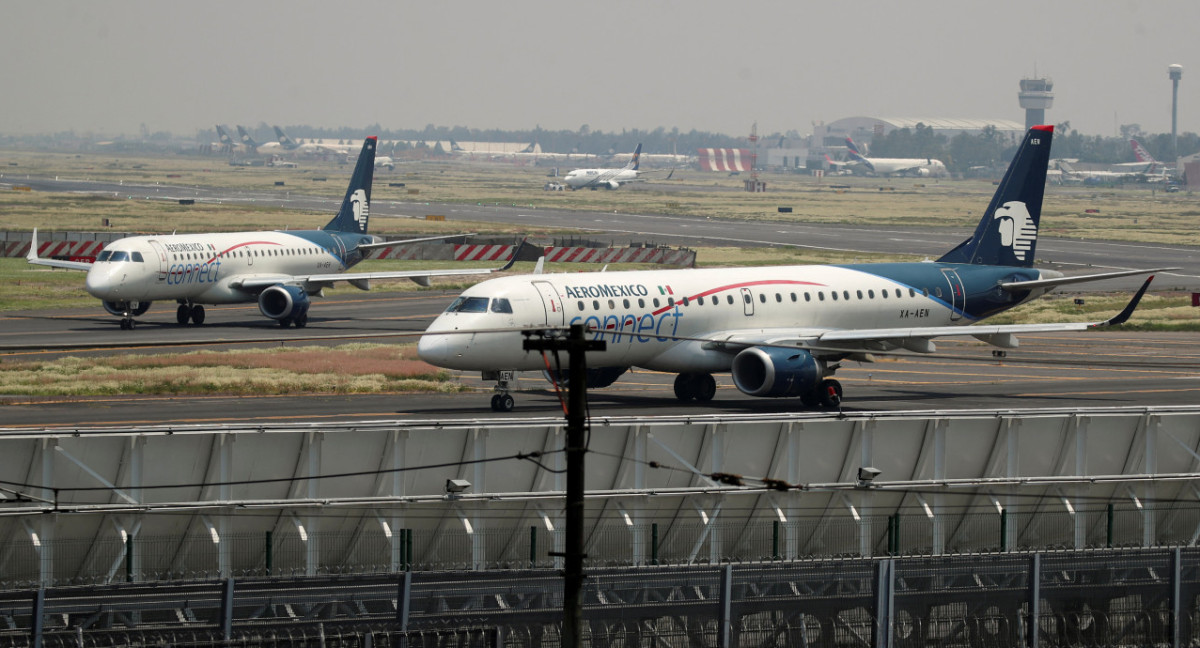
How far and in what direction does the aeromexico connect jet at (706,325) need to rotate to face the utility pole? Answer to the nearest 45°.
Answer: approximately 45° to its left

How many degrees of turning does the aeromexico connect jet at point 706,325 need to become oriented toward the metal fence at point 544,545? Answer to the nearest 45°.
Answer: approximately 45° to its left

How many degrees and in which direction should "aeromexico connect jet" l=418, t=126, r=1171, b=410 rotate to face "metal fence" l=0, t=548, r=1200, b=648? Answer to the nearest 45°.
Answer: approximately 45° to its left

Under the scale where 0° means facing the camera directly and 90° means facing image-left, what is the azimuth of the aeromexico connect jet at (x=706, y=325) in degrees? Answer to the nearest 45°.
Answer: approximately 45°
